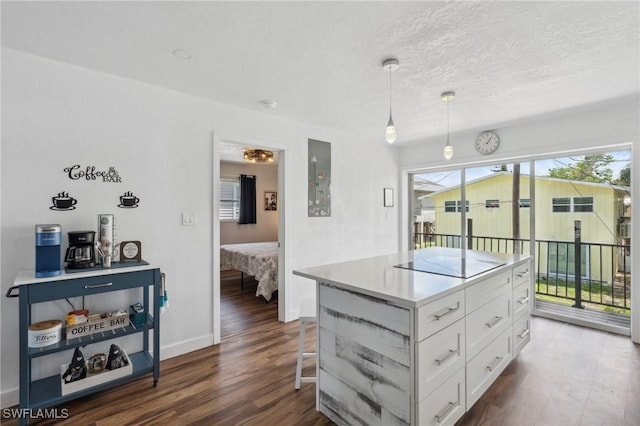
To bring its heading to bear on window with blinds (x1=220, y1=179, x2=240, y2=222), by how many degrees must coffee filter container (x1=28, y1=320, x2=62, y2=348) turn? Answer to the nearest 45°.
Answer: approximately 135° to its left

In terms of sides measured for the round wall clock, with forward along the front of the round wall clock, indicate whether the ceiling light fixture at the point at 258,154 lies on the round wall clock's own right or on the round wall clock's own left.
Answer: on the round wall clock's own right

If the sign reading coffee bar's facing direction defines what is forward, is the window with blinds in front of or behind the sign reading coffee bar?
behind

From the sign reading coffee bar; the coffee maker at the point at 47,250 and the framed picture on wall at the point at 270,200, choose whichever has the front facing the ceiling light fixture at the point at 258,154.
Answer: the framed picture on wall

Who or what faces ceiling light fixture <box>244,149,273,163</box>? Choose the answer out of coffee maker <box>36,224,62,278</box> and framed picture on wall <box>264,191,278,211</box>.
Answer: the framed picture on wall

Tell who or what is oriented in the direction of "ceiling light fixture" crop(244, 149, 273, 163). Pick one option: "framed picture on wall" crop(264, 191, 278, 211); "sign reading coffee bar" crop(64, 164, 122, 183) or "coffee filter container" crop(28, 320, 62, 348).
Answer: the framed picture on wall

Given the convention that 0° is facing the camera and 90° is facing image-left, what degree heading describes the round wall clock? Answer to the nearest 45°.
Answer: approximately 0°

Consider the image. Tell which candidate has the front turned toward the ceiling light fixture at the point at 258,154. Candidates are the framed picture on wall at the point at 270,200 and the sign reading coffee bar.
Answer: the framed picture on wall

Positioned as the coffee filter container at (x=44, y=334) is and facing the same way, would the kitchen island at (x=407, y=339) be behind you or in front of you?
in front
